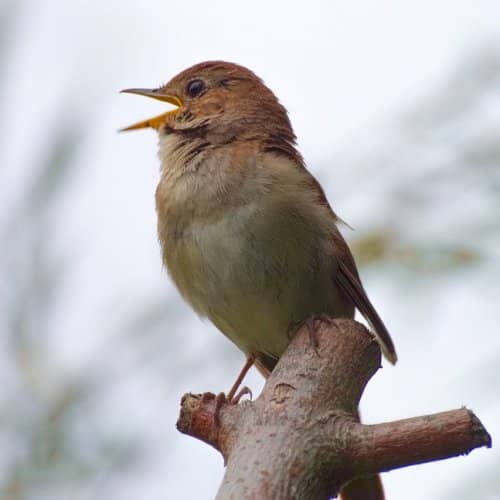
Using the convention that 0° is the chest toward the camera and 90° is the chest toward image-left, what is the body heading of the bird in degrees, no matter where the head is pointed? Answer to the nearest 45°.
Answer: approximately 45°
